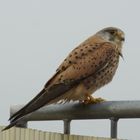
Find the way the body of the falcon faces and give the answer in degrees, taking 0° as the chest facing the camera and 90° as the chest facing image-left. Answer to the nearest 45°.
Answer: approximately 270°
